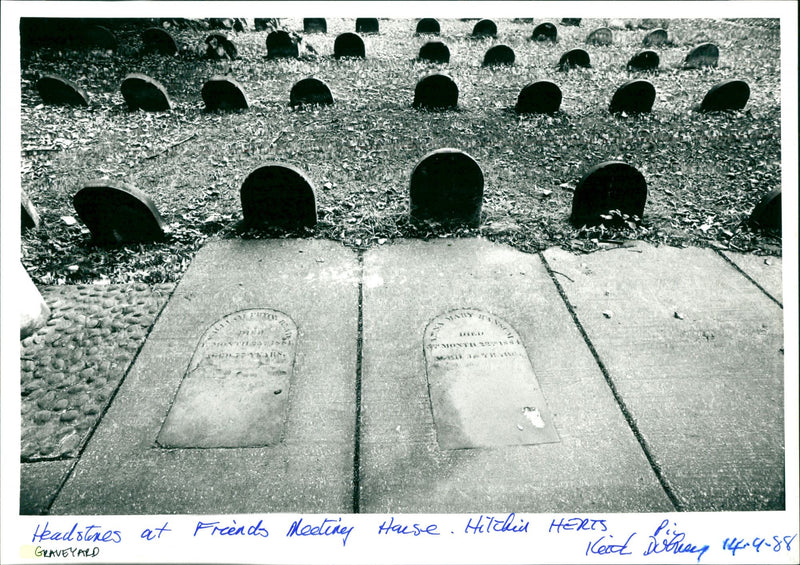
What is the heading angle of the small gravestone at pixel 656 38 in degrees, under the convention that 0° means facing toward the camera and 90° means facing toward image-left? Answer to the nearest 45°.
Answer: approximately 0°

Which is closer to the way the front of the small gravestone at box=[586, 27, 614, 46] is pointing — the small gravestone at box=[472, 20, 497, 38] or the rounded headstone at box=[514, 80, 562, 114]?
the rounded headstone

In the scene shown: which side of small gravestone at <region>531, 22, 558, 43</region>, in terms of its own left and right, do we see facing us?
front

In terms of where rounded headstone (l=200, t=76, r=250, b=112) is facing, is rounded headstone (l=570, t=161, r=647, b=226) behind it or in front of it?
in front

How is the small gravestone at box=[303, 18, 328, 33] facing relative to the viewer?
toward the camera

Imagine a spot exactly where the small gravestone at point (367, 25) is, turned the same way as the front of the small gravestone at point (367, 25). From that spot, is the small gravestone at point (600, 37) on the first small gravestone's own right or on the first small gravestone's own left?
on the first small gravestone's own left

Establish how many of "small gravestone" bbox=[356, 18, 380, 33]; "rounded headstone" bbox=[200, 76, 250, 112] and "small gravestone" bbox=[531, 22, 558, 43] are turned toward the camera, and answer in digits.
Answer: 3

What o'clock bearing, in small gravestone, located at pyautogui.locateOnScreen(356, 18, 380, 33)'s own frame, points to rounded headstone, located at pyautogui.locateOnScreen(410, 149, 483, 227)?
The rounded headstone is roughly at 12 o'clock from the small gravestone.

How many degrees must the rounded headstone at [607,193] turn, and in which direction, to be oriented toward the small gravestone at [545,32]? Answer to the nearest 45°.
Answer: approximately 180°

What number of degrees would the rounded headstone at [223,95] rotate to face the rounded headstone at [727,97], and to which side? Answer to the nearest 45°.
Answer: approximately 90° to its left

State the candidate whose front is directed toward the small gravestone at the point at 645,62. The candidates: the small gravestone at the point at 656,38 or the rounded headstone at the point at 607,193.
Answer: the small gravestone at the point at 656,38

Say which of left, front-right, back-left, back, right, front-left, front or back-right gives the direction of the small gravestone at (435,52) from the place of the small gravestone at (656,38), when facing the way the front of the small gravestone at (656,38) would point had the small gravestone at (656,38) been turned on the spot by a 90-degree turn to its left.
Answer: back-right

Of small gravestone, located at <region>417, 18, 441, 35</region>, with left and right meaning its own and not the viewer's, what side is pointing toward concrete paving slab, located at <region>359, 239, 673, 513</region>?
front

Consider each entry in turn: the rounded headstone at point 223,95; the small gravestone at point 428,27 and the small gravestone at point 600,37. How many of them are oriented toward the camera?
3

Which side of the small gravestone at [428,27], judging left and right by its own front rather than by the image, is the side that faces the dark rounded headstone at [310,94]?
front

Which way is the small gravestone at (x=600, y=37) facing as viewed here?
toward the camera
